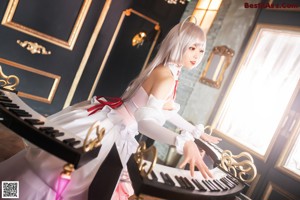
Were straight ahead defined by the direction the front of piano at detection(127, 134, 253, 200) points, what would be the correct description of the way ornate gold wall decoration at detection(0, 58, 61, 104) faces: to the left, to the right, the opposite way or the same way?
the opposite way

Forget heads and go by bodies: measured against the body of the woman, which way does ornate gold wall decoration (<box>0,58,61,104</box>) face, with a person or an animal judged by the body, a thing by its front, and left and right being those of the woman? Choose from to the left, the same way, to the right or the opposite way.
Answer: to the right

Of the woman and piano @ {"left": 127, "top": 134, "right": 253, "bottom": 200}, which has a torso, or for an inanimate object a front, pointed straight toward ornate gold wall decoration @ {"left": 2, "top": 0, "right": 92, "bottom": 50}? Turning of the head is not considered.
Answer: the piano

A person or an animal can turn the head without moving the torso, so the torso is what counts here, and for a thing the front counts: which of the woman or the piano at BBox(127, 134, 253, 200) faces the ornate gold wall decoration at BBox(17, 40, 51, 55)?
the piano

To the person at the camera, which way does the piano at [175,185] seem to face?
facing away from the viewer and to the left of the viewer

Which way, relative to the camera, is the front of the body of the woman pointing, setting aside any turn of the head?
to the viewer's right

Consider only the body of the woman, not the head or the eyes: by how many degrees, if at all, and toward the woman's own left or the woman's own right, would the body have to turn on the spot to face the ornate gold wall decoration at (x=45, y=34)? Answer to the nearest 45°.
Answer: approximately 135° to the woman's own left

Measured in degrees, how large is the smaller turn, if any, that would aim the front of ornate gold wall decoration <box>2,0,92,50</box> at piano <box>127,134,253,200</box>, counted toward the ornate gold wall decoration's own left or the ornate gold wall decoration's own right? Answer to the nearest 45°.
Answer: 0° — it already faces it

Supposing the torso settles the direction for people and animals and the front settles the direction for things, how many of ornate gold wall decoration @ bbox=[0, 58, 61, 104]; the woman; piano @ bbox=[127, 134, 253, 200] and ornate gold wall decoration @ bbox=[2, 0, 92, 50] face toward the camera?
2

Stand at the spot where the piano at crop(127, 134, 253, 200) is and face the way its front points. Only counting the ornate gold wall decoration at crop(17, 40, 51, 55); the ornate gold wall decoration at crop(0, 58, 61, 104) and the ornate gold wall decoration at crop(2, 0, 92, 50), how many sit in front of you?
3

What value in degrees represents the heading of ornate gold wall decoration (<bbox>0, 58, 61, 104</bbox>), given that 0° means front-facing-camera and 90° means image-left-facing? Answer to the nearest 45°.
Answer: approximately 0°

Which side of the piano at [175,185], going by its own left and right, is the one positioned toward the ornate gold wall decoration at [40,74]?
front
